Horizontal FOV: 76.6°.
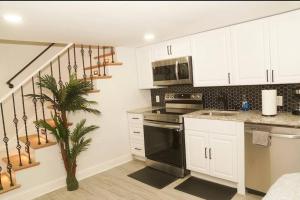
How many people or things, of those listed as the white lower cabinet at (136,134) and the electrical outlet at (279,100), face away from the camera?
0

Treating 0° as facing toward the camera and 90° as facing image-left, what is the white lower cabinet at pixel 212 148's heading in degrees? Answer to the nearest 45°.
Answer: approximately 45°

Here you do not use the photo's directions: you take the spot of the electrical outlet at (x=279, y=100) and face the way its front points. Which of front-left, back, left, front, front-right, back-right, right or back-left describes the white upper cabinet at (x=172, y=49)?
right

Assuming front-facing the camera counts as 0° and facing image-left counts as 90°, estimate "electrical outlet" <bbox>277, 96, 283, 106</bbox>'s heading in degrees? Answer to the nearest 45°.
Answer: approximately 0°

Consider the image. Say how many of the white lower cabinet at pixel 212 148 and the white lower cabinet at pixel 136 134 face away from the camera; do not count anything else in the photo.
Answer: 0

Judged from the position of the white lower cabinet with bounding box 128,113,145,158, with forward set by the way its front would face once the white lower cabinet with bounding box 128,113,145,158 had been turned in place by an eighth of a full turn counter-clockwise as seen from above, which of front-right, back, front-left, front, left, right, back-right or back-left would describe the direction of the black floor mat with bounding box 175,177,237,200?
front-left

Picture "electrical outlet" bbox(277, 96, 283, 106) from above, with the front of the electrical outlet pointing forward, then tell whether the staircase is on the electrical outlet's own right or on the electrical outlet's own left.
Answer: on the electrical outlet's own right

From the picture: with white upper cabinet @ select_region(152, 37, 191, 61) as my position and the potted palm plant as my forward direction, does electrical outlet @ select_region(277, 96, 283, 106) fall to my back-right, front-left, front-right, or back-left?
back-left
